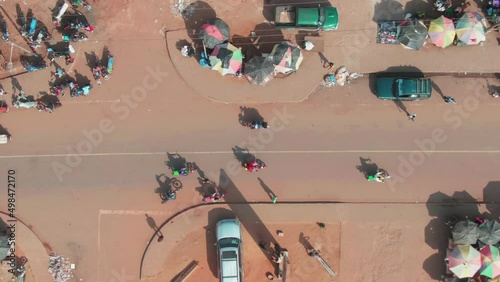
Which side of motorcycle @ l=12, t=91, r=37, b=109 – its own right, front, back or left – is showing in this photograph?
left

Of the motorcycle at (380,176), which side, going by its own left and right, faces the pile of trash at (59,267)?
back

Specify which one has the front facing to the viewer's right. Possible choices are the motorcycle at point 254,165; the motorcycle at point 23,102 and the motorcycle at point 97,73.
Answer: the motorcycle at point 254,165

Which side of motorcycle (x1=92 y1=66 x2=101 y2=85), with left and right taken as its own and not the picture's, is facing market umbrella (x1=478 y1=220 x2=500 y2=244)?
left

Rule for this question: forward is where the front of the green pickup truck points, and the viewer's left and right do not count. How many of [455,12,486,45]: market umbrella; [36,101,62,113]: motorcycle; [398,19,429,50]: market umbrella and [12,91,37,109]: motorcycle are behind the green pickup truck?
2

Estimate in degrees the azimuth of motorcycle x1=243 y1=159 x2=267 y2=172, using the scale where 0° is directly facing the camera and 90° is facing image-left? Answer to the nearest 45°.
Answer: approximately 270°

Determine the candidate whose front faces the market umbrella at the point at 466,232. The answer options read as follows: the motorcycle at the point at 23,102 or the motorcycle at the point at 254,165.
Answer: the motorcycle at the point at 254,165

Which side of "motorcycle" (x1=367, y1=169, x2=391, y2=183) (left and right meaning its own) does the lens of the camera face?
right

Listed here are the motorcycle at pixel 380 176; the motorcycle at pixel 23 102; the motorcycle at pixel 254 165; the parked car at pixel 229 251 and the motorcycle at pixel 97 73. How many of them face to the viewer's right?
2

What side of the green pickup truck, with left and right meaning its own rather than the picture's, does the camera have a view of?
right

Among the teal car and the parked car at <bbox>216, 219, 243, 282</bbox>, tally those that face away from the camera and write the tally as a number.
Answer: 1

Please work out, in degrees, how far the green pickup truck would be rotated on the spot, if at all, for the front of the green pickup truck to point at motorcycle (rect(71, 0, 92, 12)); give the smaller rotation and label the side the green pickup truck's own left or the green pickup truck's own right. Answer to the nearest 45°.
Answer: approximately 180°

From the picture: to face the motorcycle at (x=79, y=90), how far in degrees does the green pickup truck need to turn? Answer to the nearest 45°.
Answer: approximately 180°

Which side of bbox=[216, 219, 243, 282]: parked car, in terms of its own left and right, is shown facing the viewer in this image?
back
